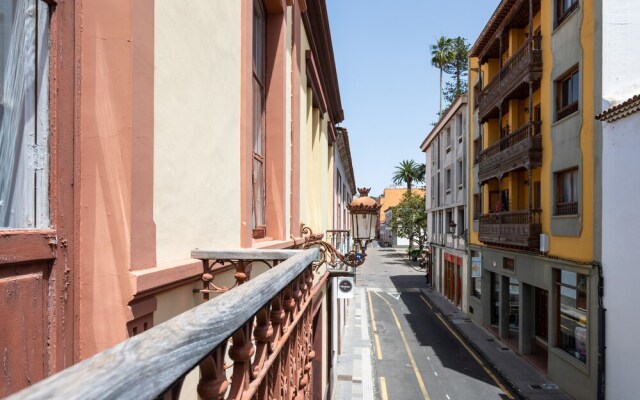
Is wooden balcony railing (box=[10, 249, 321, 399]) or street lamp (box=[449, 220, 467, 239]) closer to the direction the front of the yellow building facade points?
the wooden balcony railing

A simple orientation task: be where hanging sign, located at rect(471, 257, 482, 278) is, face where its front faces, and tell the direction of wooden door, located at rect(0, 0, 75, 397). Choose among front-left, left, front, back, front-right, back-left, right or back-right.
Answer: front

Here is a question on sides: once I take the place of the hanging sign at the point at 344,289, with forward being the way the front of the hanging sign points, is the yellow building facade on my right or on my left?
on my left

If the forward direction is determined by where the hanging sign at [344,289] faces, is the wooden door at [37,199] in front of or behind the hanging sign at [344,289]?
in front

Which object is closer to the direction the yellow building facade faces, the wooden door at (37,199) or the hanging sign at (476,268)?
the wooden door

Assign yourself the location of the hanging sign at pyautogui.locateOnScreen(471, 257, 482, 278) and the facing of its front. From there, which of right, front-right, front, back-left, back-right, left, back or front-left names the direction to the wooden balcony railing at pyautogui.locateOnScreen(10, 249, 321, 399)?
front

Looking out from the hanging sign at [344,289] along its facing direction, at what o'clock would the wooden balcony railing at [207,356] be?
The wooden balcony railing is roughly at 12 o'clock from the hanging sign.

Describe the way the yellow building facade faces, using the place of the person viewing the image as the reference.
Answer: facing the viewer and to the left of the viewer

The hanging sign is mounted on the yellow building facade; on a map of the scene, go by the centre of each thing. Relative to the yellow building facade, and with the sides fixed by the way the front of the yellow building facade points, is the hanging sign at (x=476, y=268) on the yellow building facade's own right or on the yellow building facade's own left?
on the yellow building facade's own right

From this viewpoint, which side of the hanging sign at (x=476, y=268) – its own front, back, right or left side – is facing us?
front

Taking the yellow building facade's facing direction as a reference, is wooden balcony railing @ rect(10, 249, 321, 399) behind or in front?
in front

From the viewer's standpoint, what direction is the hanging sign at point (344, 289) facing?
toward the camera

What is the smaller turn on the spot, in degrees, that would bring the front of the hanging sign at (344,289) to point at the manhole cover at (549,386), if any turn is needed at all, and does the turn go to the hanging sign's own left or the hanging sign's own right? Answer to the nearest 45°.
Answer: approximately 90° to the hanging sign's own left

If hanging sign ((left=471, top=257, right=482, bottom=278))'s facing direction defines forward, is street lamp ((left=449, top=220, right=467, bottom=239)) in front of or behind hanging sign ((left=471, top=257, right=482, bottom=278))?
behind
